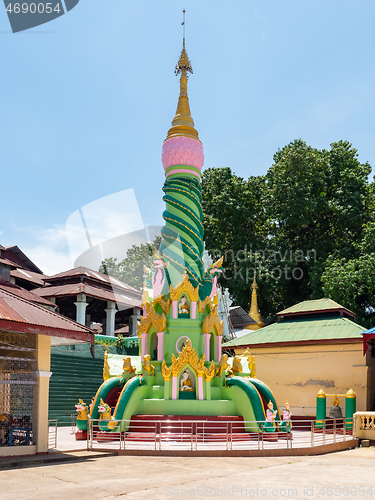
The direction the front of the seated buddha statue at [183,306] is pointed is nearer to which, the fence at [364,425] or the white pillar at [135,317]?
the fence

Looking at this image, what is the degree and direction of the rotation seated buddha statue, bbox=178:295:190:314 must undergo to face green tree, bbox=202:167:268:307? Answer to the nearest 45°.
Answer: approximately 180°

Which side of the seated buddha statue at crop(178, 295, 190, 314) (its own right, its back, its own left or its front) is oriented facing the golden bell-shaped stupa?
back

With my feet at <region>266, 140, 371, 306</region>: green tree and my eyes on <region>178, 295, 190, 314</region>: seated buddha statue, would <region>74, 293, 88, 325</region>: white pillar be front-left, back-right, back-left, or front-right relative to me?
front-right

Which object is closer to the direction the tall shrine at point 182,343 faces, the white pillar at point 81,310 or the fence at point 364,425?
the fence

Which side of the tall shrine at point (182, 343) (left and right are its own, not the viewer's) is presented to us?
front

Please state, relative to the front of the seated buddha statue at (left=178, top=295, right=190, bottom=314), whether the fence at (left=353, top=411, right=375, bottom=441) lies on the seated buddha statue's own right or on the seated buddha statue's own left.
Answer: on the seated buddha statue's own left

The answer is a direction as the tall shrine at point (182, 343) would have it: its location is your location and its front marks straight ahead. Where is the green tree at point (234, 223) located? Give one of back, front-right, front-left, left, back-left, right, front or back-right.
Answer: back

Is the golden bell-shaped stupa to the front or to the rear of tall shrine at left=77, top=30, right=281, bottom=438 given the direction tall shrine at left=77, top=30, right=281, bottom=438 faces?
to the rear

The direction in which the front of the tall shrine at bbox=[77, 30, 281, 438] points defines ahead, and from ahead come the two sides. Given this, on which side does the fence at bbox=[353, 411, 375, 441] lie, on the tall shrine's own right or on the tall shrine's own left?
on the tall shrine's own left

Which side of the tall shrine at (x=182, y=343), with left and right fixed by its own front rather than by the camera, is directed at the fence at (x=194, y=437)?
front
